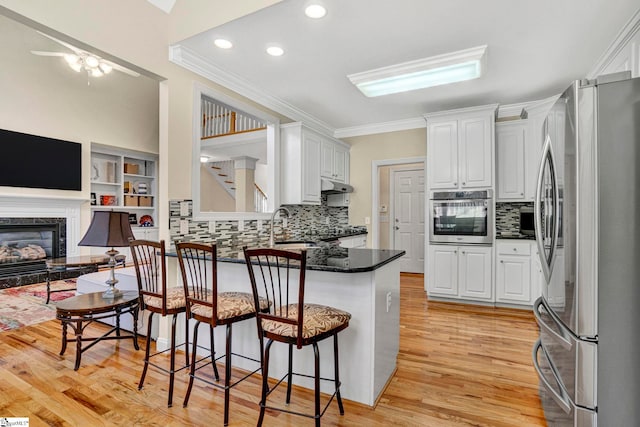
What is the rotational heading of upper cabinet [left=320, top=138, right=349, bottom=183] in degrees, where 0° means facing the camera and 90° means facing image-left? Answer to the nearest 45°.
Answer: approximately 315°

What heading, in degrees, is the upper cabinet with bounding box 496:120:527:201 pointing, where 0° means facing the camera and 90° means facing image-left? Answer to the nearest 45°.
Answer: approximately 0°

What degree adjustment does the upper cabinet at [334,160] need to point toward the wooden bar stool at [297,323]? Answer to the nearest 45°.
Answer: approximately 45° to its right

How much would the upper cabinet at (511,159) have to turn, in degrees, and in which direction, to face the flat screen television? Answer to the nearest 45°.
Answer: approximately 45° to its right

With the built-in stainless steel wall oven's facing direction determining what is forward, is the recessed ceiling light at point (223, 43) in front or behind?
in front

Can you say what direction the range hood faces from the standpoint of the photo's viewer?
facing the viewer and to the right of the viewer

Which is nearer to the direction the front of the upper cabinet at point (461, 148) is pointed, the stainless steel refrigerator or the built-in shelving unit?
the stainless steel refrigerator

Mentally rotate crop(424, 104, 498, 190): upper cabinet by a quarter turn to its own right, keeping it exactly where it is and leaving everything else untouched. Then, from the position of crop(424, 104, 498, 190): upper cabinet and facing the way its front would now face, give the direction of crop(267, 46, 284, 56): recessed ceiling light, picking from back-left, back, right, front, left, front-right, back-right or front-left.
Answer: front-left
